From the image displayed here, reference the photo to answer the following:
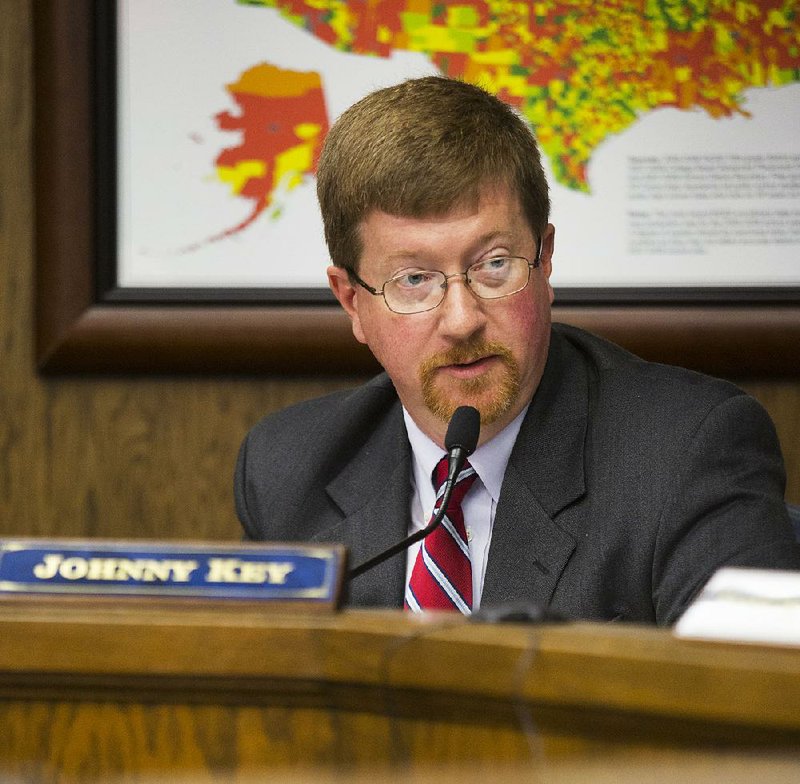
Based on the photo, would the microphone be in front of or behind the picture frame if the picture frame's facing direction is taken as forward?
in front

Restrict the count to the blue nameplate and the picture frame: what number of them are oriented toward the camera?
2

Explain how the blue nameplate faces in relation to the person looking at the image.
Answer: facing the viewer

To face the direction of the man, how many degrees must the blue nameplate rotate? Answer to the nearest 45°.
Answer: approximately 135° to its left

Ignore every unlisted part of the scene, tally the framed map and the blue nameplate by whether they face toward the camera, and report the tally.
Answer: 2

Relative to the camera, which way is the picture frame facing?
toward the camera

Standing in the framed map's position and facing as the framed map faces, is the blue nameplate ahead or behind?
ahead

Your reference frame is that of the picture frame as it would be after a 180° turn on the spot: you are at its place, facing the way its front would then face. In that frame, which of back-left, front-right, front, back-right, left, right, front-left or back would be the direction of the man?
back-right

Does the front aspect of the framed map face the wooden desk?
yes

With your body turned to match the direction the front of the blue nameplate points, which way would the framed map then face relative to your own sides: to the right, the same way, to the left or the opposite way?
the same way

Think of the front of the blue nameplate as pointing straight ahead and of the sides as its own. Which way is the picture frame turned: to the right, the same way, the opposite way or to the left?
the same way

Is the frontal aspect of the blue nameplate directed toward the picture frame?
no
